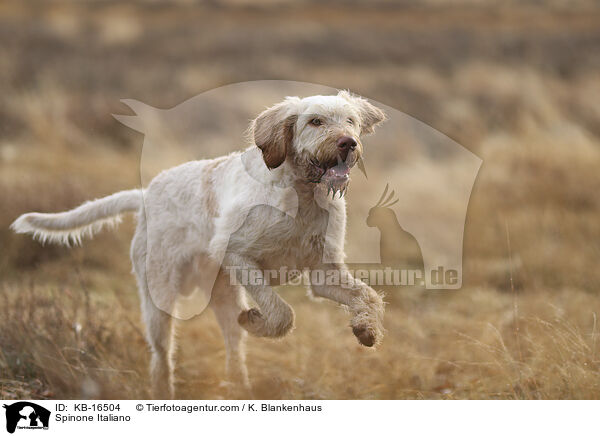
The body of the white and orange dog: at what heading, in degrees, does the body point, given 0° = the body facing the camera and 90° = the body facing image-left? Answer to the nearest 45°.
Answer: approximately 315°
